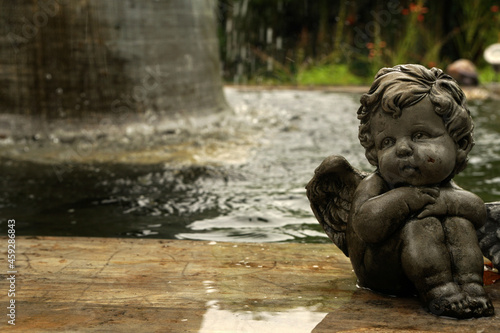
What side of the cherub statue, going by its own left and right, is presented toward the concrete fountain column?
back

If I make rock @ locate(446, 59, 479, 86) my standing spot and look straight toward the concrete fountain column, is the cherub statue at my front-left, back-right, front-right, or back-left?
front-left

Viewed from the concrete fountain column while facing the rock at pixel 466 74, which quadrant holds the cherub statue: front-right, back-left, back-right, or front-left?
back-right

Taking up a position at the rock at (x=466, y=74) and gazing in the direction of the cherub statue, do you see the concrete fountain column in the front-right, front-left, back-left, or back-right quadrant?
front-right

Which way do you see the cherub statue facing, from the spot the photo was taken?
facing the viewer and to the right of the viewer

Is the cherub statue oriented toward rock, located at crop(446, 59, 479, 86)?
no
